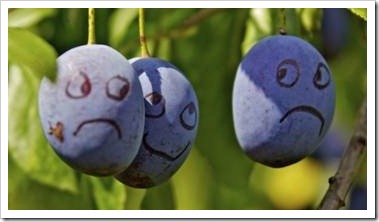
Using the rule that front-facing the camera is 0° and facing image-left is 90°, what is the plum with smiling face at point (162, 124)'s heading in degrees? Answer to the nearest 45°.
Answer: approximately 315°

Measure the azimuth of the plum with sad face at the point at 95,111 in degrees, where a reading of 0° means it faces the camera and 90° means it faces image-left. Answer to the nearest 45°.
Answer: approximately 0°

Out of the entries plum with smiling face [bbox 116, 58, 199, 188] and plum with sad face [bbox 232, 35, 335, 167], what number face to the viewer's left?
0

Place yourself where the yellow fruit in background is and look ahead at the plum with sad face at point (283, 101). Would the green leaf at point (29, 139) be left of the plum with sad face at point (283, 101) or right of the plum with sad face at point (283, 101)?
right

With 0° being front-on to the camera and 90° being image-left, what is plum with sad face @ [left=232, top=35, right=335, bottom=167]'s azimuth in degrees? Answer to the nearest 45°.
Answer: approximately 315°

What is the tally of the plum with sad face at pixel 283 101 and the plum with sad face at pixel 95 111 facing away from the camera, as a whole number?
0

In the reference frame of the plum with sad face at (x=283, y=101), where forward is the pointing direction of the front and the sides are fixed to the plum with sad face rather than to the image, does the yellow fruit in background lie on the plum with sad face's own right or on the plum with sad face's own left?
on the plum with sad face's own left
